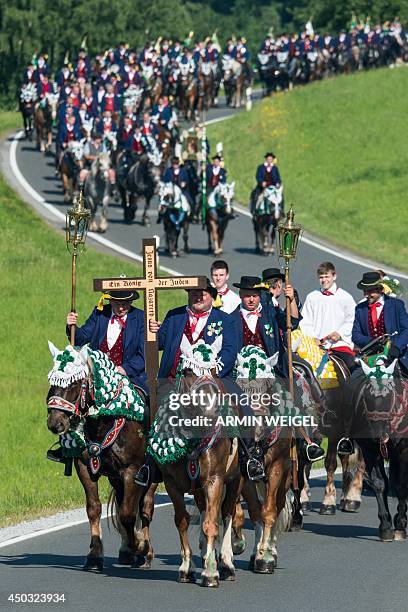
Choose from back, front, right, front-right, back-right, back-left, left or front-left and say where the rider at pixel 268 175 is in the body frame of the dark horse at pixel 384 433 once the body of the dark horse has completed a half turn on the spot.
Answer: front

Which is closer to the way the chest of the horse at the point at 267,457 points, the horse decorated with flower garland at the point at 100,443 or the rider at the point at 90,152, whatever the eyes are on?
the horse decorated with flower garland

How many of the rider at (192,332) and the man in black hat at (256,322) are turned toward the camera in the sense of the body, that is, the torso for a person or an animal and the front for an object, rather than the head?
2

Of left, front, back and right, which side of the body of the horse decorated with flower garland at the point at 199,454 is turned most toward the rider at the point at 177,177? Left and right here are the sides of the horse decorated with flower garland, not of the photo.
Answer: back

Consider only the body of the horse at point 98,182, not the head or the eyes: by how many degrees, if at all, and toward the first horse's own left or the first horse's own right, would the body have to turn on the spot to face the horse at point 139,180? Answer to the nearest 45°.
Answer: approximately 135° to the first horse's own left

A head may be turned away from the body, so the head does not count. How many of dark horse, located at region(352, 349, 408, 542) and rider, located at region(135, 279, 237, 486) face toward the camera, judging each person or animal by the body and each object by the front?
2

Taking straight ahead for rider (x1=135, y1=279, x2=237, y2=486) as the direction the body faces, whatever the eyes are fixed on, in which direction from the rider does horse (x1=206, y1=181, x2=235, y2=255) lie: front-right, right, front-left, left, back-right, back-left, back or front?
back

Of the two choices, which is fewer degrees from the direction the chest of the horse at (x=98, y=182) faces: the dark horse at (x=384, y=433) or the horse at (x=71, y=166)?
the dark horse

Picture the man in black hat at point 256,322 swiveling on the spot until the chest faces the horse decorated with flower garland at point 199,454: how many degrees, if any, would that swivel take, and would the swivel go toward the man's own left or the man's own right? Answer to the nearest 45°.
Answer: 0° — they already face it
